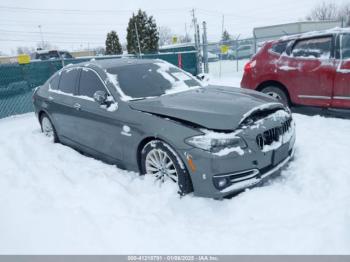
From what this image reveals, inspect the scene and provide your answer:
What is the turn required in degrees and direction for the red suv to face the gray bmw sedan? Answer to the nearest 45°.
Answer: approximately 135° to its right

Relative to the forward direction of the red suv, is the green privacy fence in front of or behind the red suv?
behind

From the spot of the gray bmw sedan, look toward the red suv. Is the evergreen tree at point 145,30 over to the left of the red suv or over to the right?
left

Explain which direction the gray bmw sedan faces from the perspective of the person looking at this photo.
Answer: facing the viewer and to the right of the viewer

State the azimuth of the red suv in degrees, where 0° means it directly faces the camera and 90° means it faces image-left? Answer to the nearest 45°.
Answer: approximately 270°

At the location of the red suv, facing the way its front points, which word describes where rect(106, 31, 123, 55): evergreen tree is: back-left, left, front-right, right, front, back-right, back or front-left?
back-left

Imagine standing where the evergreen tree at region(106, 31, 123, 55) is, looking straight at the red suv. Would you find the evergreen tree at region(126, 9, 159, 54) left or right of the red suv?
left

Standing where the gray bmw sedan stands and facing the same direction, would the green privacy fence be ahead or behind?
behind

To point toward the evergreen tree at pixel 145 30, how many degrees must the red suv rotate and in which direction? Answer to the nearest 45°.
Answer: approximately 135° to its left

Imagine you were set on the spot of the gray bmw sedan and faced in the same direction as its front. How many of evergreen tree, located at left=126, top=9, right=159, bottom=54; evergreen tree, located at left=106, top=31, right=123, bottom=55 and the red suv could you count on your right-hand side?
0

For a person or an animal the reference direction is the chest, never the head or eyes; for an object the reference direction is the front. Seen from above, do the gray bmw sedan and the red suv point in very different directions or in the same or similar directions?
same or similar directions

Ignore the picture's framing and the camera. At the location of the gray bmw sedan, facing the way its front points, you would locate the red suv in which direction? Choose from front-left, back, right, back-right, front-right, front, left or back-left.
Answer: left

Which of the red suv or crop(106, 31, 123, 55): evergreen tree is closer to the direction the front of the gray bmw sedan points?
the red suv
